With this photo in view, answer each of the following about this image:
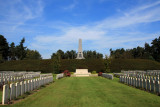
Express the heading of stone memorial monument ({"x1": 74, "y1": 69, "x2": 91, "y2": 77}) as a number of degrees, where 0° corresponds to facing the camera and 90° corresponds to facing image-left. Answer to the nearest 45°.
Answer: approximately 0°
